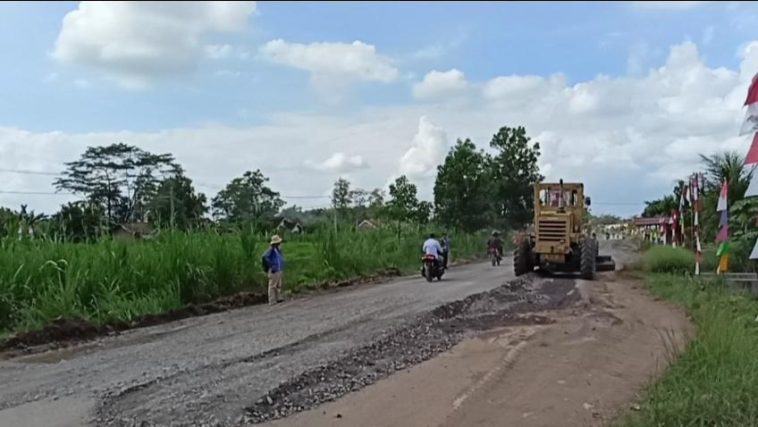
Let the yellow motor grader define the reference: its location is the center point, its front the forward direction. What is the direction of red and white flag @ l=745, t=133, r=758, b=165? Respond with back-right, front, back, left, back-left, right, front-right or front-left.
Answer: back

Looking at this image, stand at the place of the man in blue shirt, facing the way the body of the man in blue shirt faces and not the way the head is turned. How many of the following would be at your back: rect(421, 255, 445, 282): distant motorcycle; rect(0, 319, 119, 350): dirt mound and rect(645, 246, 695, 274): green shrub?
1

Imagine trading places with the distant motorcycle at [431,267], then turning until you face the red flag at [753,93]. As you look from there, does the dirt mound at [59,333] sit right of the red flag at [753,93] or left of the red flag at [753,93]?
right

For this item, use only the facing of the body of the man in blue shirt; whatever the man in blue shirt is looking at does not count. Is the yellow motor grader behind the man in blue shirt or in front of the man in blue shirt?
in front

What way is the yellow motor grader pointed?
away from the camera

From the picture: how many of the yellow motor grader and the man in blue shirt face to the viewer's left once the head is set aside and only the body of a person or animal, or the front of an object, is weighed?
0

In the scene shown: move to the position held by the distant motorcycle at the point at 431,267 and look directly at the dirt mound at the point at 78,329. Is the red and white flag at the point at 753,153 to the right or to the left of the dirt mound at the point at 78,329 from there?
left

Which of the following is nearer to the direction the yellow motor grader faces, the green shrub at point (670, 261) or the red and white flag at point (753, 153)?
the green shrub
